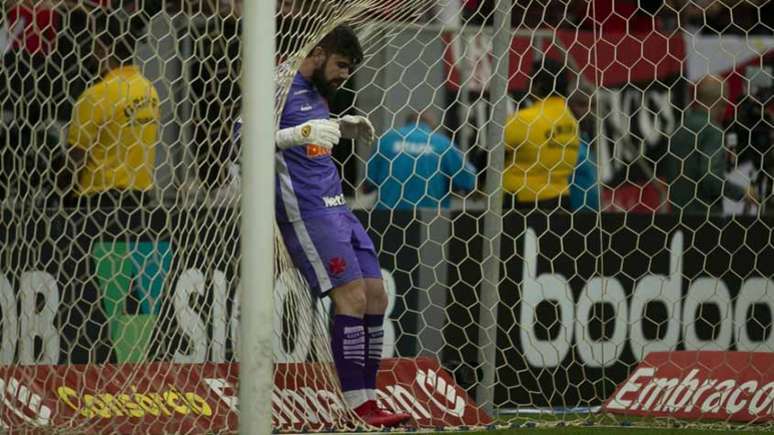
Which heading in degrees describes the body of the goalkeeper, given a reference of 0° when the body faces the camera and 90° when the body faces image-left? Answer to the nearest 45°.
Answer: approximately 315°

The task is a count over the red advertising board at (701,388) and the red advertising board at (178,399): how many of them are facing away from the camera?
0

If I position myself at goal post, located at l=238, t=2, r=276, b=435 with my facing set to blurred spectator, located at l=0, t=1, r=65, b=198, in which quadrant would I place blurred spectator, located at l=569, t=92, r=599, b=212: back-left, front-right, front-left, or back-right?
front-right

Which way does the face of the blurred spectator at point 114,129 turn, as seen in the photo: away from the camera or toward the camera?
away from the camera

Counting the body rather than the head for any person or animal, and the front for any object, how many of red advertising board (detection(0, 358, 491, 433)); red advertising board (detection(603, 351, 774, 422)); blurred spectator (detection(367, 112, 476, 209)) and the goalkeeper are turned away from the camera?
1

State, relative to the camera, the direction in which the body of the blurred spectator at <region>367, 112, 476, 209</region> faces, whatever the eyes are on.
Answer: away from the camera

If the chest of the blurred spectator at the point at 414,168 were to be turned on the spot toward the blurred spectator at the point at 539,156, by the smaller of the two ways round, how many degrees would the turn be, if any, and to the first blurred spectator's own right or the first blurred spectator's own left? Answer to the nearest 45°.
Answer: approximately 90° to the first blurred spectator's own right

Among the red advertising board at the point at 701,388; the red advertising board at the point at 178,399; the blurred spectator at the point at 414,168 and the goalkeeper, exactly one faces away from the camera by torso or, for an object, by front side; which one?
the blurred spectator

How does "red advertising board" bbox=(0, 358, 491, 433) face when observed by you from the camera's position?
facing the viewer

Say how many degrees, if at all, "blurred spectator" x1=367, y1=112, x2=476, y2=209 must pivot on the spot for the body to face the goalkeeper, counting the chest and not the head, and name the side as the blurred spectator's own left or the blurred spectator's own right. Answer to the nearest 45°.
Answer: approximately 180°

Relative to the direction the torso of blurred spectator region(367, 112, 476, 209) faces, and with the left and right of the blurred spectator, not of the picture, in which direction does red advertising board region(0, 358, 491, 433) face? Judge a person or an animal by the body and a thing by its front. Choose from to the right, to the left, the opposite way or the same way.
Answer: the opposite way

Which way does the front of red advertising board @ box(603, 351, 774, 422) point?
toward the camera

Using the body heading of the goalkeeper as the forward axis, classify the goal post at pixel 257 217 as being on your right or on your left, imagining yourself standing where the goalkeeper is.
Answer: on your right
